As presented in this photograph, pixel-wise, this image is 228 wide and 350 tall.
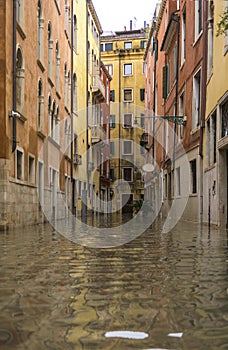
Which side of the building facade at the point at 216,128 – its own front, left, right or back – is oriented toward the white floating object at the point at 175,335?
left

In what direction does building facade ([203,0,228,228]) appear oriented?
to the viewer's left

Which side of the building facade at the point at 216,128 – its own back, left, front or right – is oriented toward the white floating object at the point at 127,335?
left
